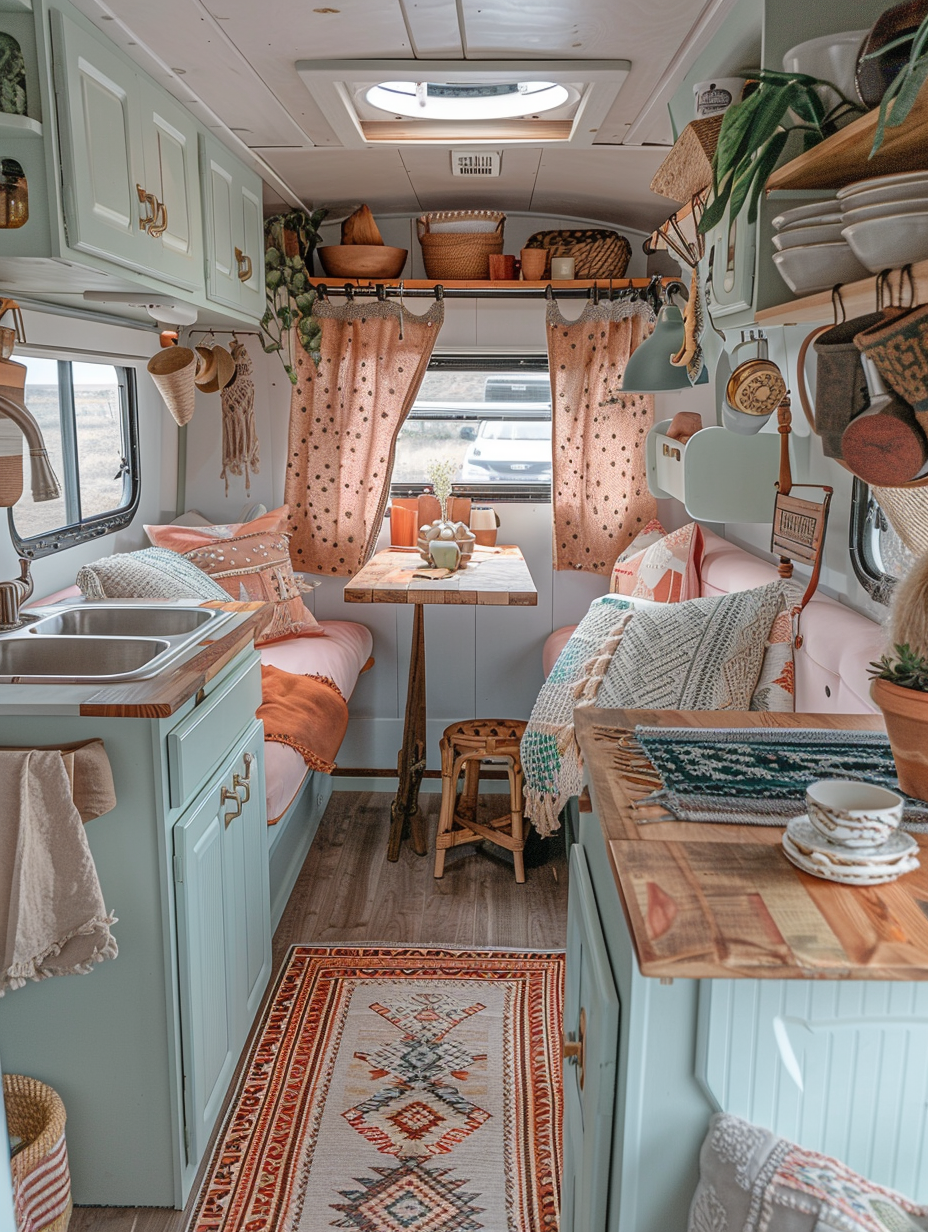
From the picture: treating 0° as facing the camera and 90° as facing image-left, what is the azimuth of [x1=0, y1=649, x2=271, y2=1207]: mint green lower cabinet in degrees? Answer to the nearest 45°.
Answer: approximately 270°

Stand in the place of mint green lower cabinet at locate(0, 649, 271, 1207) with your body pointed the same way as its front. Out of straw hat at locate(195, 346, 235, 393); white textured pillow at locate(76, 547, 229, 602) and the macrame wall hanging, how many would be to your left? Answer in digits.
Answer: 3

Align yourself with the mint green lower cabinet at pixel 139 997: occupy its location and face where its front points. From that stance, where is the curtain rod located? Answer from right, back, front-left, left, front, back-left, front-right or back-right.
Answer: front-left

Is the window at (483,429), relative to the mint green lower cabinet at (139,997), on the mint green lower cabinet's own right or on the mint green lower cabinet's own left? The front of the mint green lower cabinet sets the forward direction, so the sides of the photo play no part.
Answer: on the mint green lower cabinet's own left

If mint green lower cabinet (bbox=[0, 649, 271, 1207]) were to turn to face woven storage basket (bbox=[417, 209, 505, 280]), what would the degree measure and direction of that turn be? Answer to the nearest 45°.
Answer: approximately 45° to its left

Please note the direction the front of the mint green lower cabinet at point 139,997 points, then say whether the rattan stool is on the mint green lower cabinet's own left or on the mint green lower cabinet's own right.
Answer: on the mint green lower cabinet's own left

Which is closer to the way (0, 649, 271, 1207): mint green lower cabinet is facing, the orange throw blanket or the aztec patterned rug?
the aztec patterned rug

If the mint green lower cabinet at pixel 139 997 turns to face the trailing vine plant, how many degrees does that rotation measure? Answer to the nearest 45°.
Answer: approximately 90° to its left

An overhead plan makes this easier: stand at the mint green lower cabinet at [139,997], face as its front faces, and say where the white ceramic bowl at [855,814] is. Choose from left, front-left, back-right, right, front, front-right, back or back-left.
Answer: front-right

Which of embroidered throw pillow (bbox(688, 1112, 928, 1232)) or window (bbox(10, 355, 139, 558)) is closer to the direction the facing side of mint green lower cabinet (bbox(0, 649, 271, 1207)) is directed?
the embroidered throw pillow

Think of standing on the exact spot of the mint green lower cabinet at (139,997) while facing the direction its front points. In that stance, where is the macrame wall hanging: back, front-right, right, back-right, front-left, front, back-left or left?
left

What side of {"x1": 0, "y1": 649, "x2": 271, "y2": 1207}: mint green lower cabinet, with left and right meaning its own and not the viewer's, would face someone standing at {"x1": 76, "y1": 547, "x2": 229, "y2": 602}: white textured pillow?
left
